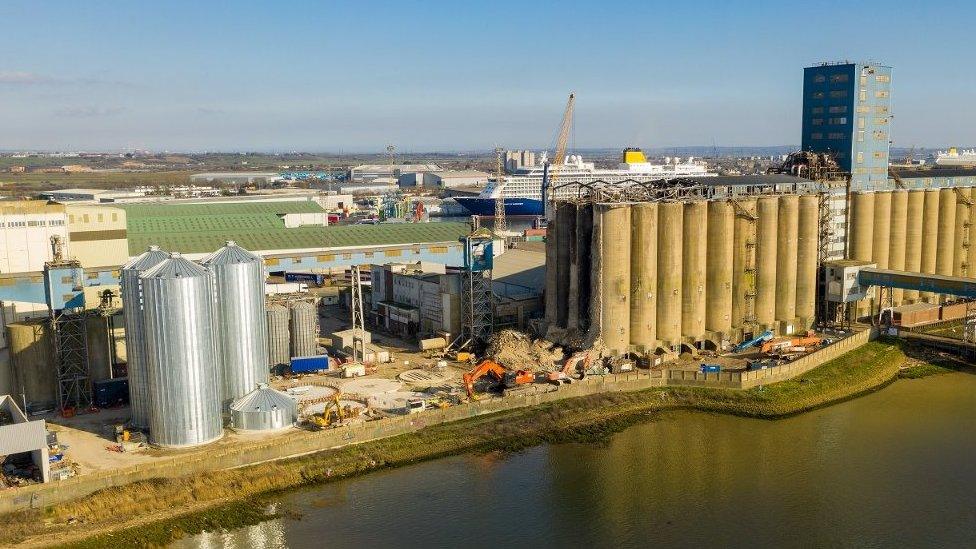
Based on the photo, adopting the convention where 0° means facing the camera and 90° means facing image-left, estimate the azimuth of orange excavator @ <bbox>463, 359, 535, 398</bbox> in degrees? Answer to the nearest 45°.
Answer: approximately 90°

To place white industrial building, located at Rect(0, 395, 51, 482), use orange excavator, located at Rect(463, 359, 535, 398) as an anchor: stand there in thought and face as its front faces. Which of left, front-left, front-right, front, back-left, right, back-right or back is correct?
front-left

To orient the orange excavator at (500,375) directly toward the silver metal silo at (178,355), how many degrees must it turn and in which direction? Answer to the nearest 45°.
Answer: approximately 45° to its left

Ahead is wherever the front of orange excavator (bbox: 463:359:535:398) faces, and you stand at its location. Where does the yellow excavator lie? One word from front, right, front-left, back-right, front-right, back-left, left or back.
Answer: front-left

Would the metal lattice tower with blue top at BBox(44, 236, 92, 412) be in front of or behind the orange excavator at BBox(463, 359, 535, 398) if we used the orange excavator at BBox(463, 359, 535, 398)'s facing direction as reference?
in front

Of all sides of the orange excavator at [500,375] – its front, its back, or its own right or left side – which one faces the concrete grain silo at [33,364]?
front

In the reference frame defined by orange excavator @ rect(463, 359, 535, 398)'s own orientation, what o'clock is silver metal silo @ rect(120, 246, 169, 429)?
The silver metal silo is roughly at 11 o'clock from the orange excavator.
